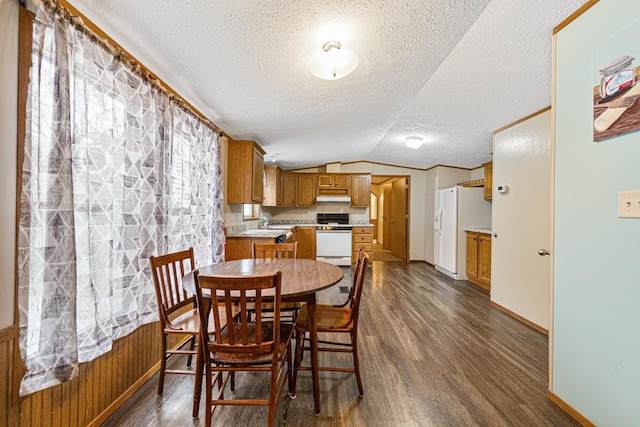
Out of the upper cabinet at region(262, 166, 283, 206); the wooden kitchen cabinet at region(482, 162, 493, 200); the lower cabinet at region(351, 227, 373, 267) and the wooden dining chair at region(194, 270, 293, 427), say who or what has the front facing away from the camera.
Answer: the wooden dining chair

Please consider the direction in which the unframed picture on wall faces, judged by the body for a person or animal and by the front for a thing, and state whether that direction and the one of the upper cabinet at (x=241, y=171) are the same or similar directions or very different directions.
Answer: very different directions

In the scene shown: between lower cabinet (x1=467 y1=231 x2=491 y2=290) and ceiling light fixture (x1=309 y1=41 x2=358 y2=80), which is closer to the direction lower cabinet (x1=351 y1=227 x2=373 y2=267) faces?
the ceiling light fixture

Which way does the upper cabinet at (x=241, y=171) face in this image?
to the viewer's right

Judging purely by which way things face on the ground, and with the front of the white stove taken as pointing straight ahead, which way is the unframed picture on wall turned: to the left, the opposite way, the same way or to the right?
to the right

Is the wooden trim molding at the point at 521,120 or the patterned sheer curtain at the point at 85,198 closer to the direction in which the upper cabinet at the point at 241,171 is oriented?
the wooden trim molding

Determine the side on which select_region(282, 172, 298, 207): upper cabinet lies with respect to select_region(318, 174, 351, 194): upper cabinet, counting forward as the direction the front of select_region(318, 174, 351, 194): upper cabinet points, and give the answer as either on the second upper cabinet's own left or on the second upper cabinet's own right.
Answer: on the second upper cabinet's own right

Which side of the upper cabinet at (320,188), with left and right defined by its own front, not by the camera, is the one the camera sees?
front

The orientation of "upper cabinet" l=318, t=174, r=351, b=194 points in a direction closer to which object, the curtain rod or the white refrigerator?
the curtain rod

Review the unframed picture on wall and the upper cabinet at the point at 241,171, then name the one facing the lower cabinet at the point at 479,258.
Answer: the upper cabinet

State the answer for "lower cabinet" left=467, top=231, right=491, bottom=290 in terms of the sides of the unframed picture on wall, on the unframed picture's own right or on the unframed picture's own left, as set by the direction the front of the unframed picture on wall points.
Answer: on the unframed picture's own right

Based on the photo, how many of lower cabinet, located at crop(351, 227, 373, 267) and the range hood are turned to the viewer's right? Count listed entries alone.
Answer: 0

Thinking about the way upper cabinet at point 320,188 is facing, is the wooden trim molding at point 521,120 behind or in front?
in front

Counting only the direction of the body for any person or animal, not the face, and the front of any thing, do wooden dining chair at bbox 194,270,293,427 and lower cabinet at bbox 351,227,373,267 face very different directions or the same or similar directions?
very different directions

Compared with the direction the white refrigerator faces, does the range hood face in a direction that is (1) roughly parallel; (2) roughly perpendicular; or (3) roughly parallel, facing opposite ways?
roughly perpendicular
